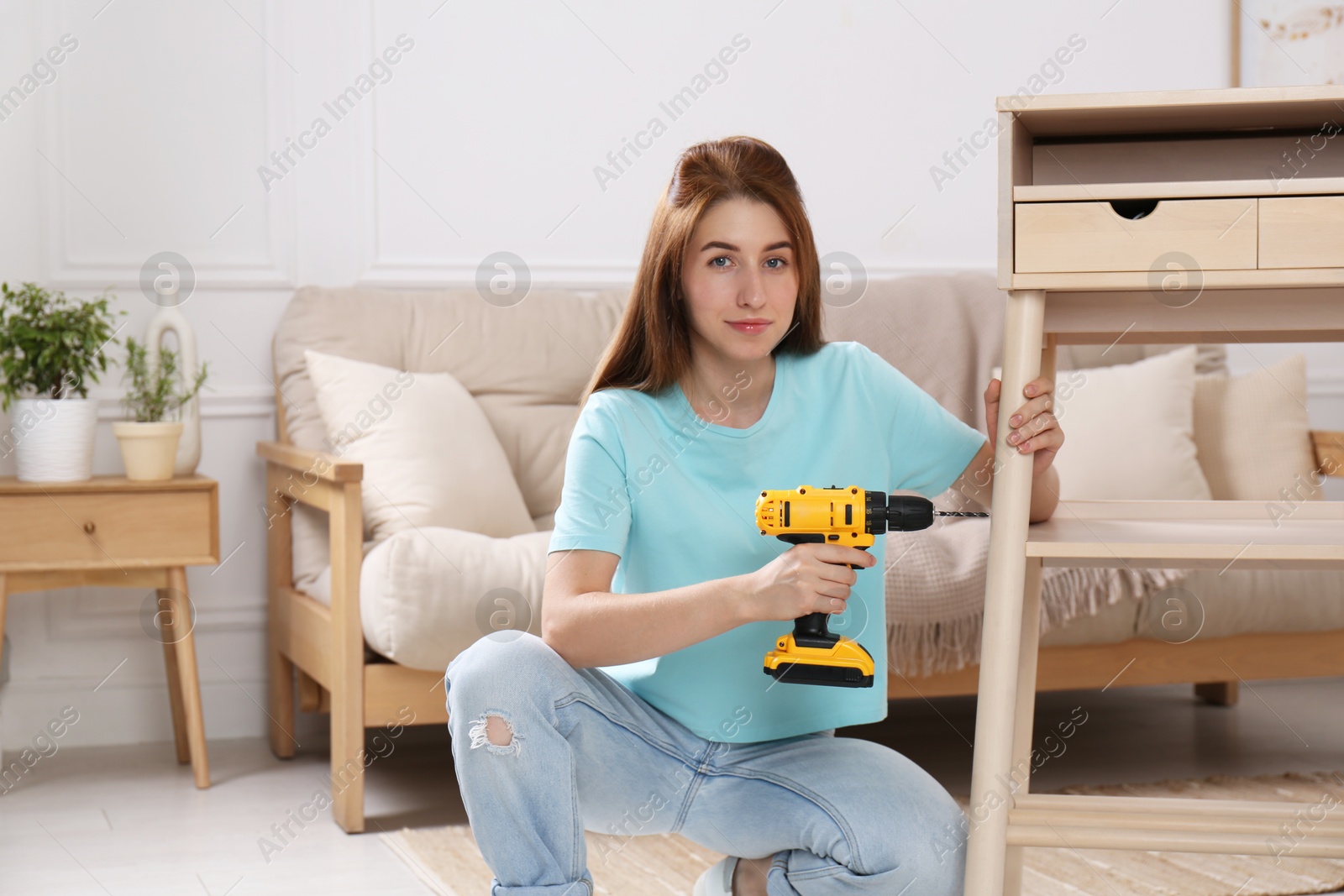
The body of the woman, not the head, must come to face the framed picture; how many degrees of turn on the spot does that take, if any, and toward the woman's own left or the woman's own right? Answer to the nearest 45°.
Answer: approximately 135° to the woman's own left

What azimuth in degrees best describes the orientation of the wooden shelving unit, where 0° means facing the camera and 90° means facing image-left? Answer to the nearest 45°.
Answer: approximately 0°

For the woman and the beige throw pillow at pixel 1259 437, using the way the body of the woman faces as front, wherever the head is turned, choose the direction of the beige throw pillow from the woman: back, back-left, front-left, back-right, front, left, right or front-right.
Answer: back-left

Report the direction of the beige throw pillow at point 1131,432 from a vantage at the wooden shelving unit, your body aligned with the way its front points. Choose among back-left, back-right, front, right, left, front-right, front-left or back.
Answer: back

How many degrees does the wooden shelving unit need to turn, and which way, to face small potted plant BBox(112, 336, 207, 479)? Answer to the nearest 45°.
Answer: approximately 90° to its right

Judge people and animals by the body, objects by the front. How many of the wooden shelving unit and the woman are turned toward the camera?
2

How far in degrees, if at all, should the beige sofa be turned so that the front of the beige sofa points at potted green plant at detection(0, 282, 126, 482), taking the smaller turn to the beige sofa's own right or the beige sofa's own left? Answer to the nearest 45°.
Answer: approximately 135° to the beige sofa's own right

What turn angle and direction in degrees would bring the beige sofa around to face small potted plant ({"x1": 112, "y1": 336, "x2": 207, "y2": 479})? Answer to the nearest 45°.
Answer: approximately 135° to its right

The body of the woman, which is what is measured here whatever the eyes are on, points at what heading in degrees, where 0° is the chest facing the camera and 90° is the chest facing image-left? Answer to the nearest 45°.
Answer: approximately 0°

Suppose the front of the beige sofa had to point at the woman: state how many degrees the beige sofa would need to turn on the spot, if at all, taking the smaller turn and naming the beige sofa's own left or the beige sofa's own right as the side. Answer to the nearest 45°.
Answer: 0° — it already faces them

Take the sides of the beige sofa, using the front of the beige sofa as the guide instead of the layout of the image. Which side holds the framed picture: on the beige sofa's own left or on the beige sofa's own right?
on the beige sofa's own left
